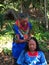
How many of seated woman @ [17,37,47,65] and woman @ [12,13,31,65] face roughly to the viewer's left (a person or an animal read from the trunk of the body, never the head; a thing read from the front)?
0

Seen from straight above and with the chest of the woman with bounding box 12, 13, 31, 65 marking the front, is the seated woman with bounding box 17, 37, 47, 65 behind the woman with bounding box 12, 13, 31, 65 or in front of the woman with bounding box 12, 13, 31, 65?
in front

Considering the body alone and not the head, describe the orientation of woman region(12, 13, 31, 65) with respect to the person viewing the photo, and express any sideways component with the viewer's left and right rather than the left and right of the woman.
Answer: facing the viewer and to the right of the viewer

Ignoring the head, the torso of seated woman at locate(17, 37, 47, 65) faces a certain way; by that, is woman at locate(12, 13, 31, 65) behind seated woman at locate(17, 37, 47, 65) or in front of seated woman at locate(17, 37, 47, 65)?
behind

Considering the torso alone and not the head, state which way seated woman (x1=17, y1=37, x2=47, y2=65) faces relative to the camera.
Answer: toward the camera
